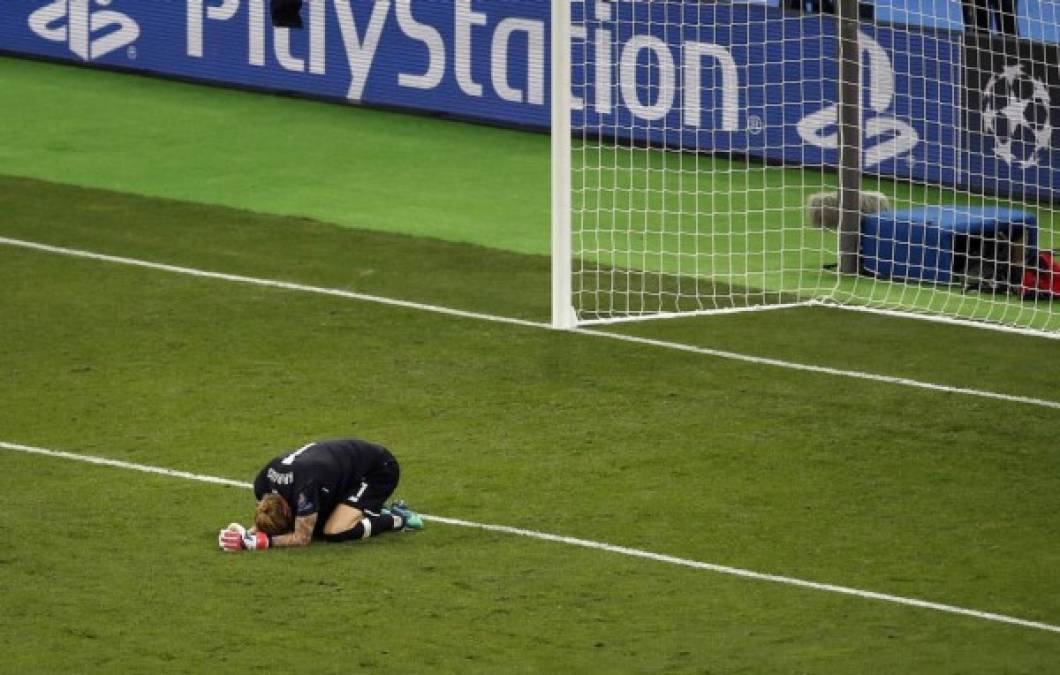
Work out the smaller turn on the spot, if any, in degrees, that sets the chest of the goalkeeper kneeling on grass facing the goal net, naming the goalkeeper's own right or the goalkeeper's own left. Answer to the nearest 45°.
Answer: approximately 180°

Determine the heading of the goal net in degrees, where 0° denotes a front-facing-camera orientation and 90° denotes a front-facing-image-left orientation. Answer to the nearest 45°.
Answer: approximately 45°

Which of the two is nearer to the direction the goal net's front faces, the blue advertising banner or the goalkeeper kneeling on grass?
the goalkeeper kneeling on grass

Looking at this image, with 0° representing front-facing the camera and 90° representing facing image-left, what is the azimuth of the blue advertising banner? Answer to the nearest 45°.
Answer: approximately 45°

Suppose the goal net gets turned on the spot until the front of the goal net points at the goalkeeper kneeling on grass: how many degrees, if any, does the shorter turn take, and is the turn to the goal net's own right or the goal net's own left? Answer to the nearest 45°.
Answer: approximately 45° to the goal net's own left

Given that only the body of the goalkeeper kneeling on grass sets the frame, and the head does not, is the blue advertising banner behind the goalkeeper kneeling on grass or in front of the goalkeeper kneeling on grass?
behind
